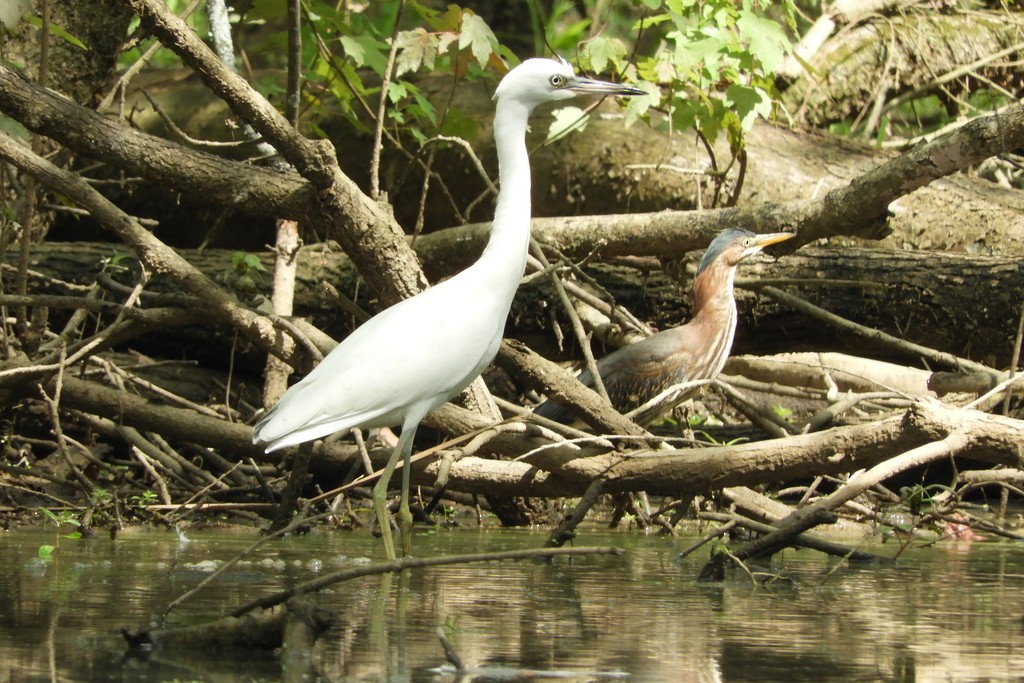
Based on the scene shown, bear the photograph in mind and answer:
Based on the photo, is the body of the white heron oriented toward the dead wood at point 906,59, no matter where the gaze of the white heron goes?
no

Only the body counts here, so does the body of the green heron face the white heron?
no

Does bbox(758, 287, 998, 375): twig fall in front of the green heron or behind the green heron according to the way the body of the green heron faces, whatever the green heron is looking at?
in front

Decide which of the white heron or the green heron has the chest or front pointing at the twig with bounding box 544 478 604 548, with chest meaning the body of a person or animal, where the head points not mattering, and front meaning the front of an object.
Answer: the white heron

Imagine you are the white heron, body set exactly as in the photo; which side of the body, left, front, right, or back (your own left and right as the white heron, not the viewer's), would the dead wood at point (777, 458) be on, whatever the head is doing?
front

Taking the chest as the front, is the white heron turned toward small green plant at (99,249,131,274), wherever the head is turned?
no

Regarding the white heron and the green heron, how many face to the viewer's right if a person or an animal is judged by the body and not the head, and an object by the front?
2

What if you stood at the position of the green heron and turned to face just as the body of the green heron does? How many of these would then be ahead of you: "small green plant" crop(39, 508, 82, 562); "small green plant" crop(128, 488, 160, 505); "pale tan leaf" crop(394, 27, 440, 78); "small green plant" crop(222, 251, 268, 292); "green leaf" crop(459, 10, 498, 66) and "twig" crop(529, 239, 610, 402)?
0

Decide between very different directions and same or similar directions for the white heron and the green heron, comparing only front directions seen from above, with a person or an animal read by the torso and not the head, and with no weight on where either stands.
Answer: same or similar directions

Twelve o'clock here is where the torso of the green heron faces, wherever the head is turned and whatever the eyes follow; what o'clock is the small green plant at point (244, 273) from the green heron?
The small green plant is roughly at 6 o'clock from the green heron.

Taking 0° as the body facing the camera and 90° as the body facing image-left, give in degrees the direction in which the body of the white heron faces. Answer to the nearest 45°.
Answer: approximately 270°

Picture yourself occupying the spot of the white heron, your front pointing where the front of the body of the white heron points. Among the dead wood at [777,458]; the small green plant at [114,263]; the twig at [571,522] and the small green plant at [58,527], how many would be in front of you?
2

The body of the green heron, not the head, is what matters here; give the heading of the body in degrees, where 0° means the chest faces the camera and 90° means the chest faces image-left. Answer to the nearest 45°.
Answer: approximately 270°
